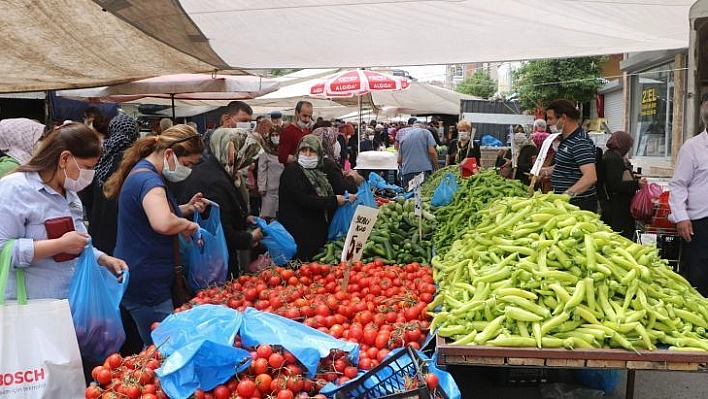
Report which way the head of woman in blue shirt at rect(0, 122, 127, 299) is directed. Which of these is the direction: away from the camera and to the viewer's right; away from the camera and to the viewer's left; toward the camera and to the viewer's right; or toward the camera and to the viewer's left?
toward the camera and to the viewer's right

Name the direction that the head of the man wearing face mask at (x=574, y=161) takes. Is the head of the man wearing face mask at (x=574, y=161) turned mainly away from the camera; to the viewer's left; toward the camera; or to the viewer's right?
to the viewer's left

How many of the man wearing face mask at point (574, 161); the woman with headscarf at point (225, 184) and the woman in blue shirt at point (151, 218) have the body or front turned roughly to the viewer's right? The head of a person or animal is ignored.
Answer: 2

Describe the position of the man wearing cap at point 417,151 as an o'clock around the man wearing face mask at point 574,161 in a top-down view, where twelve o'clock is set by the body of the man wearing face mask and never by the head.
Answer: The man wearing cap is roughly at 2 o'clock from the man wearing face mask.

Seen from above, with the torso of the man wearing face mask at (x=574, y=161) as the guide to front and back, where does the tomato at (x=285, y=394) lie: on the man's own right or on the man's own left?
on the man's own left

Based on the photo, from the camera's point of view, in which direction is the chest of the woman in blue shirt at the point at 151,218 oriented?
to the viewer's right

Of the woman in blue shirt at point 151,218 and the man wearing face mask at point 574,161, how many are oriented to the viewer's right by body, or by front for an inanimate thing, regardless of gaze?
1

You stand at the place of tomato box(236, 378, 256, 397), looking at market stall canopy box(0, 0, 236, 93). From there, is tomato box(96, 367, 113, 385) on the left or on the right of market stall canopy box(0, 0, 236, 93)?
left

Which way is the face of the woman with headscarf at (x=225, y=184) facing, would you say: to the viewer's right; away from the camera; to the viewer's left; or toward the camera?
to the viewer's right

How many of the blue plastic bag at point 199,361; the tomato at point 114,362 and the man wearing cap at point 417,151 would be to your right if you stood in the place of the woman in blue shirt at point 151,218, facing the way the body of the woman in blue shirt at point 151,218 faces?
2

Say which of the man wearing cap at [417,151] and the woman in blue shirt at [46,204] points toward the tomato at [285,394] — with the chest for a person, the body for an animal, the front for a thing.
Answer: the woman in blue shirt

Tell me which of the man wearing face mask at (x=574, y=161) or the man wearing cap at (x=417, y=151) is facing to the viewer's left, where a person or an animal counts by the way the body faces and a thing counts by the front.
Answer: the man wearing face mask

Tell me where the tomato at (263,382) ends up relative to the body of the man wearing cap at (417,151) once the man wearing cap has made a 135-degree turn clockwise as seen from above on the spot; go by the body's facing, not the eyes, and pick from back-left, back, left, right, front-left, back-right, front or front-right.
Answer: front
